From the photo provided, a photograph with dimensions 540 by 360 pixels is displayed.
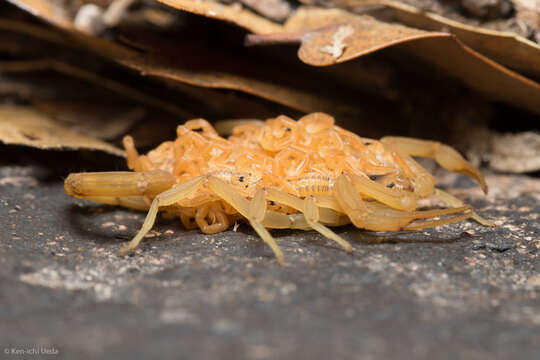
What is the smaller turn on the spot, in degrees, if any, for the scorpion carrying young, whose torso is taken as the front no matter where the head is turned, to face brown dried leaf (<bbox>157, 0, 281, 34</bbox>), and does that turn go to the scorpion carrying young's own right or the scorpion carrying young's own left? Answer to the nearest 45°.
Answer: approximately 135° to the scorpion carrying young's own left

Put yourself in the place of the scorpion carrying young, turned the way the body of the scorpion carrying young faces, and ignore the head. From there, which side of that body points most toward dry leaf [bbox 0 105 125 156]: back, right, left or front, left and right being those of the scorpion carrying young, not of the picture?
back

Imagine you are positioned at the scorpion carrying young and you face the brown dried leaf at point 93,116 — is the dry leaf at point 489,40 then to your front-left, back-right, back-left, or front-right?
back-right

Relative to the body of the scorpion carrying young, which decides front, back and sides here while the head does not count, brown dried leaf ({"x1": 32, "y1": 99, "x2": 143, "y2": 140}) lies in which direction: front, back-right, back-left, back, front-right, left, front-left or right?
back-left

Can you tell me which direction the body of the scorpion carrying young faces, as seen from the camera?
to the viewer's right
